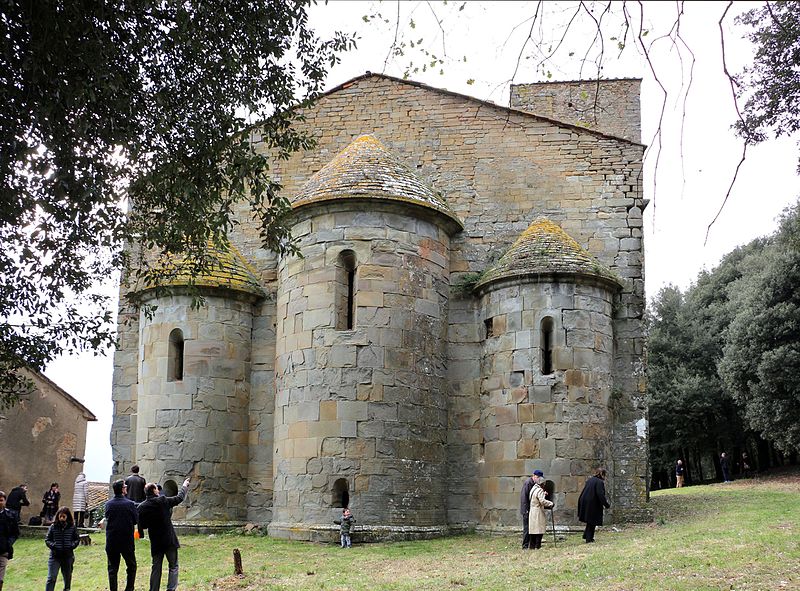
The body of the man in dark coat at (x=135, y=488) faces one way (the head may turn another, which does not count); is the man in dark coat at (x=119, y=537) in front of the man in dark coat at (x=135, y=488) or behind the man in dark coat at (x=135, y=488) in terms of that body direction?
behind

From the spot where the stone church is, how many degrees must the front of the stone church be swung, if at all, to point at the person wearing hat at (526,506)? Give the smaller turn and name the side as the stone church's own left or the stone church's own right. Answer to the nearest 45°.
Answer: approximately 135° to the stone church's own right

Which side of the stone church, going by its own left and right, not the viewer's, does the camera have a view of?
back

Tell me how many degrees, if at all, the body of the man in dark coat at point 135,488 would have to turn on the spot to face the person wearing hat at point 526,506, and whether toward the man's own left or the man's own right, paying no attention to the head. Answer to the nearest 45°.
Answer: approximately 135° to the man's own right

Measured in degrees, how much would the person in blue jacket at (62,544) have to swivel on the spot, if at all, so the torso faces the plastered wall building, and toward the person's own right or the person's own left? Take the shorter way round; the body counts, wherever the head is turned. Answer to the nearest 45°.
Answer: approximately 180°

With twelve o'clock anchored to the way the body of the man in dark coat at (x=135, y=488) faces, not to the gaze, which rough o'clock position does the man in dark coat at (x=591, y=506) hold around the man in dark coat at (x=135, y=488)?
the man in dark coat at (x=591, y=506) is roughly at 4 o'clock from the man in dark coat at (x=135, y=488).

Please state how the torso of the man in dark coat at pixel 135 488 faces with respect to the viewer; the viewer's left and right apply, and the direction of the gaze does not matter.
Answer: facing away from the viewer
